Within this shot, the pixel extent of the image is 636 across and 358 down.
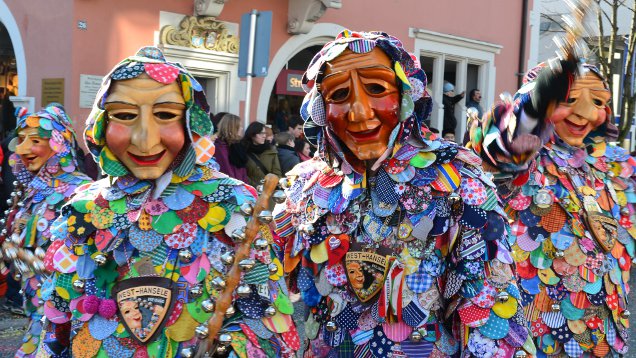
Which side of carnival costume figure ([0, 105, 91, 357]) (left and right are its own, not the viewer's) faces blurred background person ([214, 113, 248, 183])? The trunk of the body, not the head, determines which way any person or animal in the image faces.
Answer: back

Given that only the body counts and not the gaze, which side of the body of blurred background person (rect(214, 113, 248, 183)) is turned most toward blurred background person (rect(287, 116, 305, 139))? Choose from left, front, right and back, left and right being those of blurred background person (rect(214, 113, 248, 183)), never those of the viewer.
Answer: left

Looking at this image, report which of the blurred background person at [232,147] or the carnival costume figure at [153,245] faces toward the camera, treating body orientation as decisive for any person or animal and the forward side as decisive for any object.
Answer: the carnival costume figure

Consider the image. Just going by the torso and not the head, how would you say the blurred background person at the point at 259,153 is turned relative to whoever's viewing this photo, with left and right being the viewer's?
facing the viewer and to the right of the viewer

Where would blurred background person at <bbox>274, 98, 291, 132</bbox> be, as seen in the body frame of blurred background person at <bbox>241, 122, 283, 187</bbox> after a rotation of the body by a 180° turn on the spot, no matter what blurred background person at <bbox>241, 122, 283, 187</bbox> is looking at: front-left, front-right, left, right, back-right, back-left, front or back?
front-right

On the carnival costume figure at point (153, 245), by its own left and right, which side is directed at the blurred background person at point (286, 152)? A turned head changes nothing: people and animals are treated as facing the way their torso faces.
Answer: back

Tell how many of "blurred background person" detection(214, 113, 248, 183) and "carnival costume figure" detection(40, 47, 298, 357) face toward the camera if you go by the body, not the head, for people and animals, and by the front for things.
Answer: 1

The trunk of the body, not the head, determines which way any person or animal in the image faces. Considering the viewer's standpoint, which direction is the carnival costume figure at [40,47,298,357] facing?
facing the viewer
